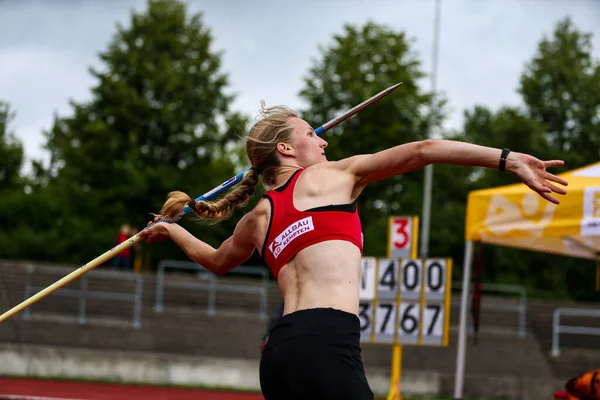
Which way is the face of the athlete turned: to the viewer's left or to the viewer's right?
to the viewer's right

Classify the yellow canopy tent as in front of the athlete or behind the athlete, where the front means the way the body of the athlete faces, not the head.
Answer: in front

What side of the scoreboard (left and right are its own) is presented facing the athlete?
front

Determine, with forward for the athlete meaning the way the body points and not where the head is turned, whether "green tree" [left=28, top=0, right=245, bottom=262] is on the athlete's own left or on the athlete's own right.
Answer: on the athlete's own left

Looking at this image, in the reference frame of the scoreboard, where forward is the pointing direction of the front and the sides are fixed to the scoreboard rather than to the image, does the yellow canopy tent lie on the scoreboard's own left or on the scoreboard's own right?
on the scoreboard's own left

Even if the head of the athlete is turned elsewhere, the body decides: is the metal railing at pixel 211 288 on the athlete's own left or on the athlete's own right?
on the athlete's own left

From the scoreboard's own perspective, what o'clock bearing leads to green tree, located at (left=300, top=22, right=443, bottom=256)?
The green tree is roughly at 6 o'clock from the scoreboard.

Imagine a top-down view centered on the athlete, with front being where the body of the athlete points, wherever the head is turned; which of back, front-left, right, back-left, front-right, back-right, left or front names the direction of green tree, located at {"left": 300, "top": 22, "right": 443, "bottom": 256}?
front-left

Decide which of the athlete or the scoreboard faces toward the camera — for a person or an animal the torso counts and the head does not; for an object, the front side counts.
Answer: the scoreboard

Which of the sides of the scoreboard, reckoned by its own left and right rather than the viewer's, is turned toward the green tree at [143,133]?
back

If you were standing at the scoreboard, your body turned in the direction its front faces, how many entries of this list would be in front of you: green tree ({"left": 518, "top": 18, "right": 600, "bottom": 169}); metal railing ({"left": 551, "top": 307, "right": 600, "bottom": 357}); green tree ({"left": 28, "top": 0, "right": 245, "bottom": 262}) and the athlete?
1

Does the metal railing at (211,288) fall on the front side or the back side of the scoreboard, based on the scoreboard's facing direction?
on the back side

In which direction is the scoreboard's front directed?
toward the camera
